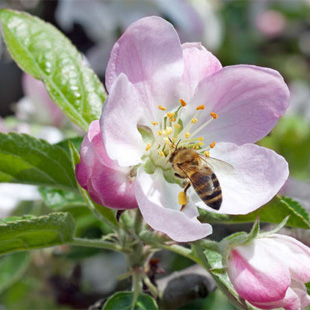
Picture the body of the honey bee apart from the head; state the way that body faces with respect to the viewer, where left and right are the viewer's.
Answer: facing away from the viewer and to the left of the viewer
